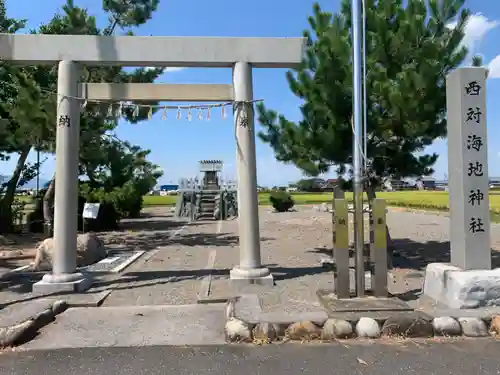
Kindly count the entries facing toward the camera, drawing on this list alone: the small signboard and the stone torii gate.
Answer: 2

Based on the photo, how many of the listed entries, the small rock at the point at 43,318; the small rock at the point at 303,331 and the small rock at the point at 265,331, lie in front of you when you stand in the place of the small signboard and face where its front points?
3

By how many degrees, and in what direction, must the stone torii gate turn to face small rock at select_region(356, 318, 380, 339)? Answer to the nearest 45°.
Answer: approximately 45° to its left

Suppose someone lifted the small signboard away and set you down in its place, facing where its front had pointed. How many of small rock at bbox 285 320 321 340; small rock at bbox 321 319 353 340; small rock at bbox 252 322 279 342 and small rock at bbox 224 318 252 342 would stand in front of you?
4

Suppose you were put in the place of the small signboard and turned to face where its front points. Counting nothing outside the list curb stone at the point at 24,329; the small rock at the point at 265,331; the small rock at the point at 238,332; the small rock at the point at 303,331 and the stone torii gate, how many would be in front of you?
5

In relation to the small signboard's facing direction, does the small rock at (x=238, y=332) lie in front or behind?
in front

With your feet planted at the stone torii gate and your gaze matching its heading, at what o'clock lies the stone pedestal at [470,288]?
The stone pedestal is roughly at 10 o'clock from the stone torii gate.

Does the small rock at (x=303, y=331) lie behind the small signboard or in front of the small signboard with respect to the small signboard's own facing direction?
in front

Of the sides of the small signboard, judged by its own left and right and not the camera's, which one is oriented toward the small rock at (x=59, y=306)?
front

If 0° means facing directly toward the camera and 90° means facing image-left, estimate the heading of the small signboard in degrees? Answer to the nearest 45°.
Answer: approximately 0°

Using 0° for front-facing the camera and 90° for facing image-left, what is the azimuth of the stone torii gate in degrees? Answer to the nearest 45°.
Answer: approximately 0°

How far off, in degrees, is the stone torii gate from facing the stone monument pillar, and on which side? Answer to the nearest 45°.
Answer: approximately 45° to its left

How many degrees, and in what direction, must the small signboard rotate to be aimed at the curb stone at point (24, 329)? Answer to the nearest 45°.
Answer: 0° — it already faces it
